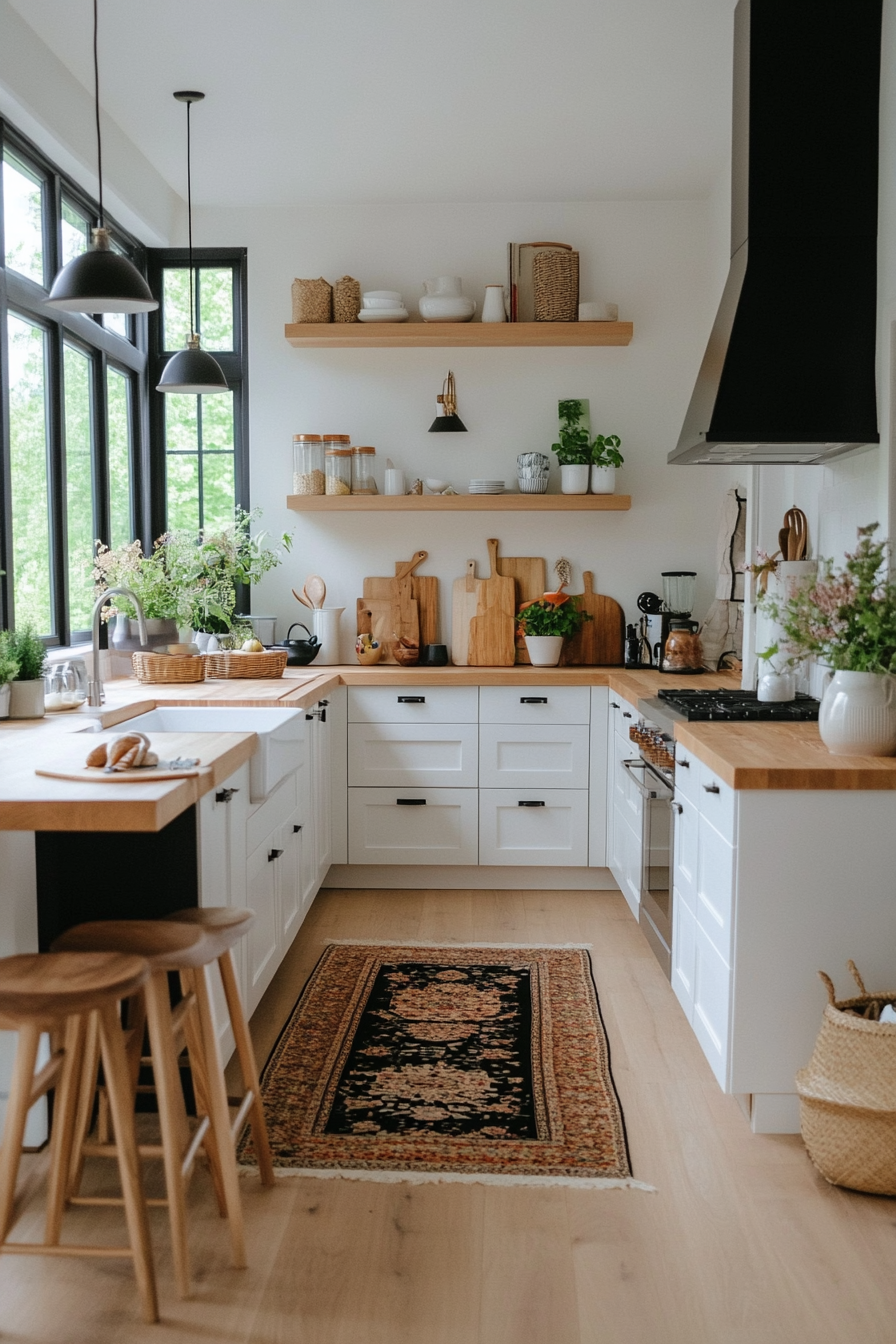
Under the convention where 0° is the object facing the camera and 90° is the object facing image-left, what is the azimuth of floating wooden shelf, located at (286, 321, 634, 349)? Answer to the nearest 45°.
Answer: approximately 0°

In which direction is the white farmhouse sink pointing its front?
to the viewer's right

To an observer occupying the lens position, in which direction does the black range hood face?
facing to the left of the viewer

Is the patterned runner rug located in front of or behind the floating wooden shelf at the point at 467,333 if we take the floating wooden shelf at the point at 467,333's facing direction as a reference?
in front

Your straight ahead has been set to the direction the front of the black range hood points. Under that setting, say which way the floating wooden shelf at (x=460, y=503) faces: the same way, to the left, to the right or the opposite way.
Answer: to the left

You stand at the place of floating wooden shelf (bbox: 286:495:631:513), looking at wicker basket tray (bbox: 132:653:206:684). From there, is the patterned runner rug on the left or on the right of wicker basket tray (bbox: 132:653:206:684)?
left
